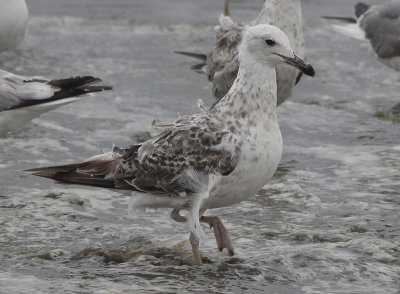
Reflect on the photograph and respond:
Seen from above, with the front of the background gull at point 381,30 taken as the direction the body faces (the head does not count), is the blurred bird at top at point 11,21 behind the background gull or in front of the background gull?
behind

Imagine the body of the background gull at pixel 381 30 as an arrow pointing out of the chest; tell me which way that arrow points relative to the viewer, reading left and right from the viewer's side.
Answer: facing to the right of the viewer

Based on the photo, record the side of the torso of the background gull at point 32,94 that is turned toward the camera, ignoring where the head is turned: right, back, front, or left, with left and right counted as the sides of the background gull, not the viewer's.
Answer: left

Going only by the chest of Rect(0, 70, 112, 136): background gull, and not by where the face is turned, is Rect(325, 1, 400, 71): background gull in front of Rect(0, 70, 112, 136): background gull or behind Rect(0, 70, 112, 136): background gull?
behind

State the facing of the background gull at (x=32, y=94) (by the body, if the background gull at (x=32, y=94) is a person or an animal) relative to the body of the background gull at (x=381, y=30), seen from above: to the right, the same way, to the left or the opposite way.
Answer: the opposite way

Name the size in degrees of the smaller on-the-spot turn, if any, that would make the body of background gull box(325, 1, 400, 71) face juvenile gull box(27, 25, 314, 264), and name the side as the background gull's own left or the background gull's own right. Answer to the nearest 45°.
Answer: approximately 90° to the background gull's own right

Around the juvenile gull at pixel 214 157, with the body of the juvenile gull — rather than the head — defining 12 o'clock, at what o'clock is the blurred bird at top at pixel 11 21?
The blurred bird at top is roughly at 8 o'clock from the juvenile gull.

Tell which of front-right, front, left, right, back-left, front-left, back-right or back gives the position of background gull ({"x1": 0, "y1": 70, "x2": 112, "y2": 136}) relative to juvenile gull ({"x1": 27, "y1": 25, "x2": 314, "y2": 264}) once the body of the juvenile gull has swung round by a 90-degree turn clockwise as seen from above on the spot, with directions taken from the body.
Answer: back-right

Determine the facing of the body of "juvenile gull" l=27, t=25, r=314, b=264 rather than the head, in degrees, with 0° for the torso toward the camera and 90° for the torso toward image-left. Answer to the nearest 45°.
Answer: approximately 270°
